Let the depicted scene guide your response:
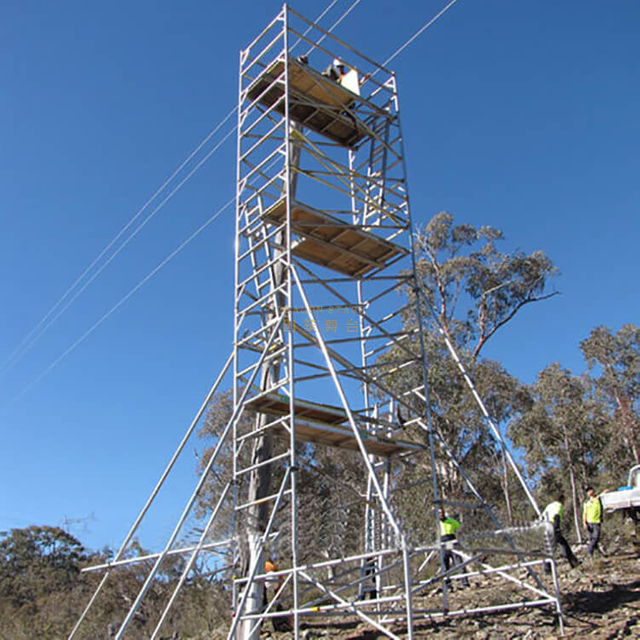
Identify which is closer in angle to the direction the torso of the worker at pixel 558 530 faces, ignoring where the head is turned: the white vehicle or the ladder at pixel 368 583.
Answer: the ladder

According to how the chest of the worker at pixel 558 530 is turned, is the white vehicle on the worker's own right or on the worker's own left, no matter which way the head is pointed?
on the worker's own right

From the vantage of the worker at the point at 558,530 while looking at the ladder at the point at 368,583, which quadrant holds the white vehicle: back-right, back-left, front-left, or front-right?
back-right

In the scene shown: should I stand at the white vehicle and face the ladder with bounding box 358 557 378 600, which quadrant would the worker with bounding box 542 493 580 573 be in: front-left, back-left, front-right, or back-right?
front-left

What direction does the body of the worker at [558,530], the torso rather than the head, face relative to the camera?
to the viewer's left
